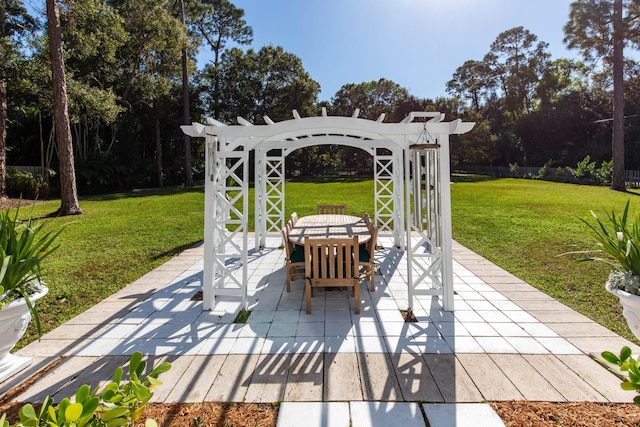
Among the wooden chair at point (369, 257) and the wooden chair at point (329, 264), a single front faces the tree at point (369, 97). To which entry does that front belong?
the wooden chair at point (329, 264)

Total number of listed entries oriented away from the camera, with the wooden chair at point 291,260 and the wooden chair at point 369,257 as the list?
0

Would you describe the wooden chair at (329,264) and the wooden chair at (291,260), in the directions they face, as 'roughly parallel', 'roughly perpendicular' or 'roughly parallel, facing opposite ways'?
roughly perpendicular

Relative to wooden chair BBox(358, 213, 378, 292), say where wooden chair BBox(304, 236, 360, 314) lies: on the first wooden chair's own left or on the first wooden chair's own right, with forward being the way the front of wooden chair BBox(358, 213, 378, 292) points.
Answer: on the first wooden chair's own left

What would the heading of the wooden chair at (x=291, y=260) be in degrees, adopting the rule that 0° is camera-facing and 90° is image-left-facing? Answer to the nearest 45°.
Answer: approximately 270°

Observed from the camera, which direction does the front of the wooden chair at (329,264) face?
facing away from the viewer

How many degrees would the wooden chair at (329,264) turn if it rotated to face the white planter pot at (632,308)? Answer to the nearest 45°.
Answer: approximately 135° to its right

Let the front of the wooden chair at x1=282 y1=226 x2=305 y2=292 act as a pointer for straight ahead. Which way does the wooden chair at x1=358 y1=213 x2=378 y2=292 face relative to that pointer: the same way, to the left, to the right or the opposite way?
the opposite way

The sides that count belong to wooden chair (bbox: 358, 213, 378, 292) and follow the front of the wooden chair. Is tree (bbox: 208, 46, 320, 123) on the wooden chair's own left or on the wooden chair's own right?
on the wooden chair's own right

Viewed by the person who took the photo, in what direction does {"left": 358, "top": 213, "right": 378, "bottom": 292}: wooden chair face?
facing to the left of the viewer

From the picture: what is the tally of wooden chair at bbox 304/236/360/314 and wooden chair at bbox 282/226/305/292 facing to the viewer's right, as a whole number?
1
